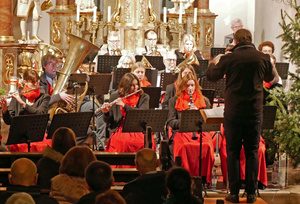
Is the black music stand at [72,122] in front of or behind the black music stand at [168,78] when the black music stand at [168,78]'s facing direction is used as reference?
behind

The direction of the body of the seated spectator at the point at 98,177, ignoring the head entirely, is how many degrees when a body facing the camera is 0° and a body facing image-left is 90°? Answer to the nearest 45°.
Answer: approximately 180°

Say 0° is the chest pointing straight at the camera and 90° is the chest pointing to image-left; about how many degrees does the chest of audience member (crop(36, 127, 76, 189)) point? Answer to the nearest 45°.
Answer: approximately 180°

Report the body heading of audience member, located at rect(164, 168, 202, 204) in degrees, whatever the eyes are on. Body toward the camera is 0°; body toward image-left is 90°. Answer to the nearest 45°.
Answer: approximately 180°

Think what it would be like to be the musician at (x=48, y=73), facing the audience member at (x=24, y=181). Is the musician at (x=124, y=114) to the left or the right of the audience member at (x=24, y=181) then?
left

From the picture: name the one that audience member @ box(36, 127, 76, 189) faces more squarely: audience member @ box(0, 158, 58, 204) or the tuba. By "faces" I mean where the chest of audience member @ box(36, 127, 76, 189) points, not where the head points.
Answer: the tuba

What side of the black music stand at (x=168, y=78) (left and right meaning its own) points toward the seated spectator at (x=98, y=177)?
back

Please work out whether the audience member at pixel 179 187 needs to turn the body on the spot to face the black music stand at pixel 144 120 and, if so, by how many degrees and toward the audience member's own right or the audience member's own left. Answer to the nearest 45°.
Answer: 0° — they already face it

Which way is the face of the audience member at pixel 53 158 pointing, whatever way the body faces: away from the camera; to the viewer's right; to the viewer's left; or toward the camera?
away from the camera

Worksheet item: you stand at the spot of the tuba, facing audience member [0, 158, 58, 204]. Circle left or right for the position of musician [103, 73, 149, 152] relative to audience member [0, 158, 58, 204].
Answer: left

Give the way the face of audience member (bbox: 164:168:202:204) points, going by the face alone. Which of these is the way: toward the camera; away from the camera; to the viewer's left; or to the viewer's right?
away from the camera

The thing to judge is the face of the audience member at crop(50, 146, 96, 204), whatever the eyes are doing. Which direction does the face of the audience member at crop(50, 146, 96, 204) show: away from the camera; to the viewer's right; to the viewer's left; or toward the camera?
away from the camera

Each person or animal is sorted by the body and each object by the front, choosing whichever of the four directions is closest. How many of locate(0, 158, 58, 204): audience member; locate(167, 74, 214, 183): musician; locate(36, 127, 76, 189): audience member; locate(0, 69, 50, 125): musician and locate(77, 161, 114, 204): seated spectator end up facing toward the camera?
2
